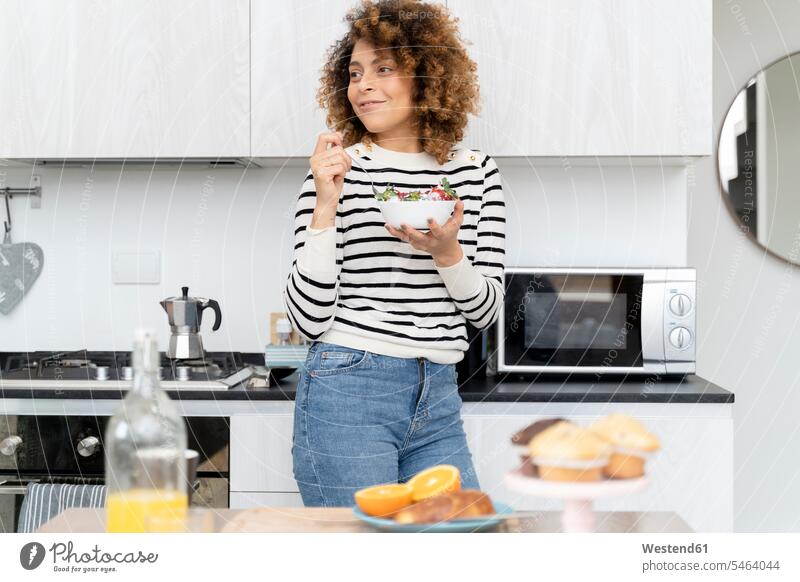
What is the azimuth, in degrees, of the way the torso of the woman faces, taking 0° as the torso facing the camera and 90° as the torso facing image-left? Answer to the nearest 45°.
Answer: approximately 0°

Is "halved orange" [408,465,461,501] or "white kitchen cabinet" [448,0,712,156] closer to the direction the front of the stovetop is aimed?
the halved orange

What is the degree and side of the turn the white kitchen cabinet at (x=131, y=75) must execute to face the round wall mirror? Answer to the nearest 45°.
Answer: approximately 90° to its left

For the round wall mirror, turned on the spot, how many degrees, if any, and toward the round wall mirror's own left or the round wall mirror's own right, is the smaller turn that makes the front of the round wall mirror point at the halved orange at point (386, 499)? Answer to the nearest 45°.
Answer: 0° — it already faces it

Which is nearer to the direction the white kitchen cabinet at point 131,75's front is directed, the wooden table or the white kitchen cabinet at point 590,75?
the wooden table
